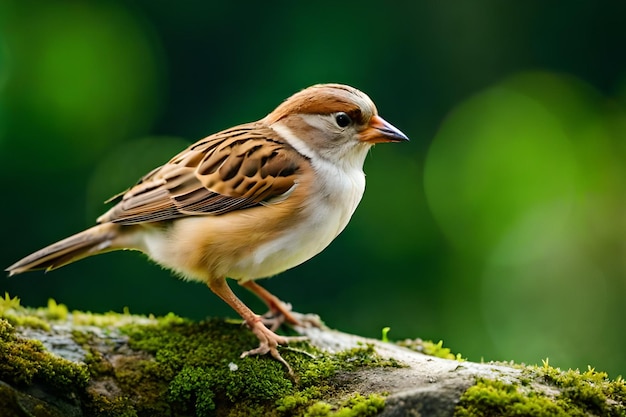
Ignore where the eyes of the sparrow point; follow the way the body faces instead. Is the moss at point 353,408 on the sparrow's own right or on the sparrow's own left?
on the sparrow's own right

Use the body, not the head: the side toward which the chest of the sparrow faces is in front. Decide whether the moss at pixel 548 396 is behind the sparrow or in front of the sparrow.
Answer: in front

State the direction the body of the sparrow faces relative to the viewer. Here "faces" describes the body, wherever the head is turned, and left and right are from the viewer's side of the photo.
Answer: facing to the right of the viewer
